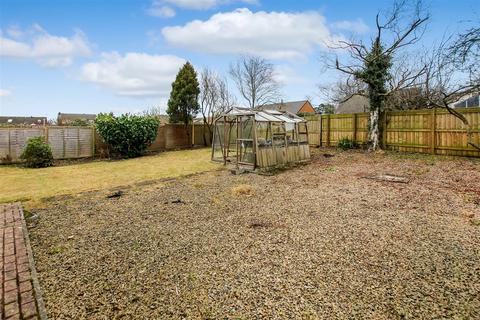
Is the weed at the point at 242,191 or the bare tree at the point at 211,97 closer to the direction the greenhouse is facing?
the weed

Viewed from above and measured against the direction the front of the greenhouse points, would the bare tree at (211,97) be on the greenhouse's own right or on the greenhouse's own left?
on the greenhouse's own right

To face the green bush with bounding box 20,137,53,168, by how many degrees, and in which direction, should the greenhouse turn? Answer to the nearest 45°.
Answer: approximately 45° to its right

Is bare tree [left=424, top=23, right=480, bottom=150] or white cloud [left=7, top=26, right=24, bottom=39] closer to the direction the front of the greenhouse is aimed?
the white cloud

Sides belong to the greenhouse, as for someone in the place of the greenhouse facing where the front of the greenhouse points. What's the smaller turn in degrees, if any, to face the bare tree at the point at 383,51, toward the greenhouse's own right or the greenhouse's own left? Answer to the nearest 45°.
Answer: approximately 180°

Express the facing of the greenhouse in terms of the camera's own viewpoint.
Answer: facing the viewer and to the left of the viewer

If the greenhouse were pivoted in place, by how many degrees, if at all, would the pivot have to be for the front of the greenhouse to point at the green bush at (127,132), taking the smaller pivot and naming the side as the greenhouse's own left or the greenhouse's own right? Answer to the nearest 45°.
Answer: approximately 90° to the greenhouse's own right

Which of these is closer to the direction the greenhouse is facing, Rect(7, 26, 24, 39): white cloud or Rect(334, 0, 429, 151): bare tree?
the white cloud
